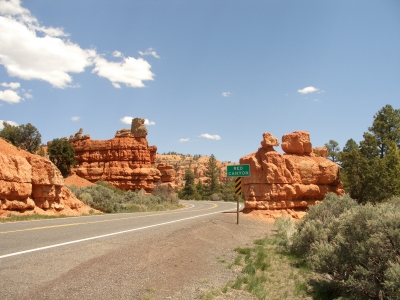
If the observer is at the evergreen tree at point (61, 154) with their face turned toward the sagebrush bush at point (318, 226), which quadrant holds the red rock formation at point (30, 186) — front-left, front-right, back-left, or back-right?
front-right

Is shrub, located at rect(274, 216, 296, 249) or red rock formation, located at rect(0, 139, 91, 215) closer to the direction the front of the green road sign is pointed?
the shrub

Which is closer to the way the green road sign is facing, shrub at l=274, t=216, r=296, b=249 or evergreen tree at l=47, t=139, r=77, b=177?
the shrub

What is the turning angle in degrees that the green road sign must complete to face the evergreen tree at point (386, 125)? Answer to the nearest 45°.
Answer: approximately 135° to its left

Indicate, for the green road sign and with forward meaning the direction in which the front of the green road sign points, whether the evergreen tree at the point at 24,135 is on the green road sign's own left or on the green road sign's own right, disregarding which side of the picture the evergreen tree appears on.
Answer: on the green road sign's own right

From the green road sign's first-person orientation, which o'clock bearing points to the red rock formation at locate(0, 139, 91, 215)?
The red rock formation is roughly at 3 o'clock from the green road sign.

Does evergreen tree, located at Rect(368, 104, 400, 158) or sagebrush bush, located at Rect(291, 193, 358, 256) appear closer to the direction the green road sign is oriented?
the sagebrush bush

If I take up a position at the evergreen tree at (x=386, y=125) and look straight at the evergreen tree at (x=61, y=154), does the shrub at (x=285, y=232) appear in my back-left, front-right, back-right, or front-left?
front-left

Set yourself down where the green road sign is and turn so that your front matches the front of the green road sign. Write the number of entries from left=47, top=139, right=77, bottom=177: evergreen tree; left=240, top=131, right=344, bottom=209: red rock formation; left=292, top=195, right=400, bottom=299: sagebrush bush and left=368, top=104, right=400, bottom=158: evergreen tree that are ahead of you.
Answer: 1

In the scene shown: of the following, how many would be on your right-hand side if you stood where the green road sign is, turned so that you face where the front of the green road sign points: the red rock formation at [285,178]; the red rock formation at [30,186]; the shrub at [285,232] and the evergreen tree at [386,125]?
1

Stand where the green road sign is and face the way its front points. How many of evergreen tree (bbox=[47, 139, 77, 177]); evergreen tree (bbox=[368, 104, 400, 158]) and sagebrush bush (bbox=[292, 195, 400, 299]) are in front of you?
1

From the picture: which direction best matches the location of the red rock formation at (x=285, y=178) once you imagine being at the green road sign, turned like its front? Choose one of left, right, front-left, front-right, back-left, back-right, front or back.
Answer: back-left

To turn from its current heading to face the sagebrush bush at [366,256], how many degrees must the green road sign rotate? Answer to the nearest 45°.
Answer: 0° — it already faces it

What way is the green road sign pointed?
toward the camera

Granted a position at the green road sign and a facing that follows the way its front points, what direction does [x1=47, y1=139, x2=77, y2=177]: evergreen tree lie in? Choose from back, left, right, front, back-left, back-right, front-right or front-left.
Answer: back-right
